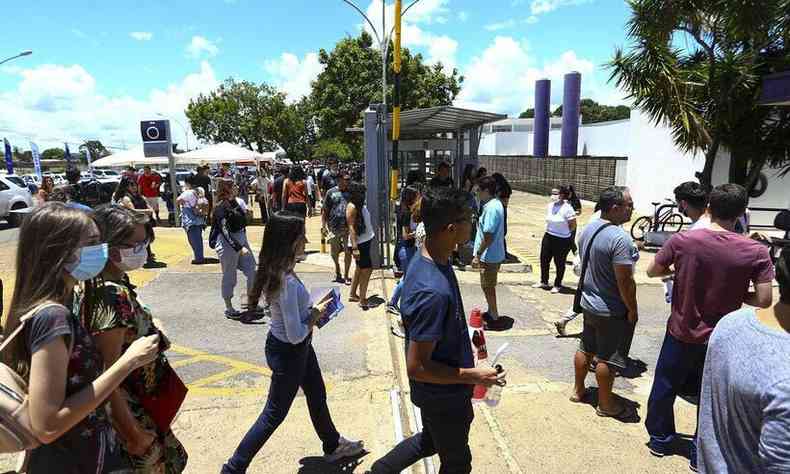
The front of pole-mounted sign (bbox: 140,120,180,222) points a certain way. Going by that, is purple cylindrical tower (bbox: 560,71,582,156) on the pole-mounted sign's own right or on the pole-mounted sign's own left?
on the pole-mounted sign's own left

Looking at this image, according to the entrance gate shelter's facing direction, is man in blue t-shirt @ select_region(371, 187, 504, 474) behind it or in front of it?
in front

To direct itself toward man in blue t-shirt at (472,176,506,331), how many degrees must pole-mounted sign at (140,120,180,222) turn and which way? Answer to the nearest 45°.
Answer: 0° — it already faces them

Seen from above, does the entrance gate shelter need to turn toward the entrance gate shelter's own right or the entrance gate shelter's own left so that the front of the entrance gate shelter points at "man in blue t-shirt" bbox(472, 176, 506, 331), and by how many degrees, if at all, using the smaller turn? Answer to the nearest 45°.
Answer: approximately 45° to the entrance gate shelter's own right

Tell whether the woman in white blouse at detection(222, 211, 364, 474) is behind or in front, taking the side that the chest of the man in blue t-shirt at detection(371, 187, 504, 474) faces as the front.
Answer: behind

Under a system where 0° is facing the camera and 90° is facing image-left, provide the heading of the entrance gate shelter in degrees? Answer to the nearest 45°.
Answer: approximately 315°

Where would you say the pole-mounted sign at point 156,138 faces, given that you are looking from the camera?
facing the viewer

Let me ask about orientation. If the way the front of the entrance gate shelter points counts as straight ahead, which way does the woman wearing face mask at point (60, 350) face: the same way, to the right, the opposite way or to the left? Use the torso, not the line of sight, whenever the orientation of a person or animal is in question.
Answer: to the left

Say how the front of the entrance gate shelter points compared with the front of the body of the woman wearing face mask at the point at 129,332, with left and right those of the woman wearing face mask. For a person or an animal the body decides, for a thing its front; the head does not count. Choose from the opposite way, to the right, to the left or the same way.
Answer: to the right

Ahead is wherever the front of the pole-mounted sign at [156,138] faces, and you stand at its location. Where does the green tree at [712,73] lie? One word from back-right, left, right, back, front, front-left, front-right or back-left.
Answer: front-left

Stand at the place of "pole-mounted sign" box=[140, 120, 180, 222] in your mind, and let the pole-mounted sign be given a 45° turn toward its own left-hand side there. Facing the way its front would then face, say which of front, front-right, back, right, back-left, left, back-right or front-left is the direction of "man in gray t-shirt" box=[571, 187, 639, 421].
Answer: front-right

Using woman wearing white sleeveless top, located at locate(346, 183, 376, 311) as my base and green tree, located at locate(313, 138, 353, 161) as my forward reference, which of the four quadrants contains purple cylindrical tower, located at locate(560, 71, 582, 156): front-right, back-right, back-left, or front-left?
front-right

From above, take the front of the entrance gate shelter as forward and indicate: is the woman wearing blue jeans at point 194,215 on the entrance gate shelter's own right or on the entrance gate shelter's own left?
on the entrance gate shelter's own right

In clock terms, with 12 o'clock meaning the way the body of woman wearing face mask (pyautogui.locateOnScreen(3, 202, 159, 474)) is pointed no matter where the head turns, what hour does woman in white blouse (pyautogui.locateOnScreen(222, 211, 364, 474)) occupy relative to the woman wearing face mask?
The woman in white blouse is roughly at 11 o'clock from the woman wearing face mask.
